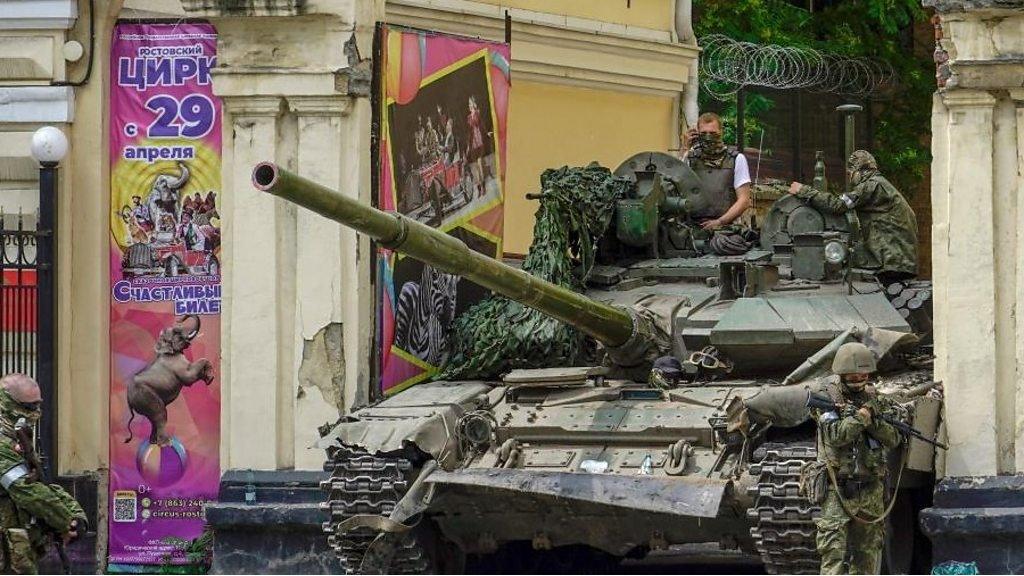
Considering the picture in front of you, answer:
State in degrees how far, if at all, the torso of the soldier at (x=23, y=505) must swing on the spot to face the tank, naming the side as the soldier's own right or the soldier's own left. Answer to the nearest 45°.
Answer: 0° — they already face it

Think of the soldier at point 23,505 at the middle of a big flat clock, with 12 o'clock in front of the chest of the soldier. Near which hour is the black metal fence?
The black metal fence is roughly at 9 o'clock from the soldier.

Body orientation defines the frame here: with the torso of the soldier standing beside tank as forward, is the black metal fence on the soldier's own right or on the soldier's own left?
on the soldier's own right

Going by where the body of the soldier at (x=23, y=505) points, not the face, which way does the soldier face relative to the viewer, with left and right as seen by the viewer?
facing to the right of the viewer

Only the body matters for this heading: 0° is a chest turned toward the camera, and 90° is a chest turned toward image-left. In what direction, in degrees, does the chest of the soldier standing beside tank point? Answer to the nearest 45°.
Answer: approximately 0°

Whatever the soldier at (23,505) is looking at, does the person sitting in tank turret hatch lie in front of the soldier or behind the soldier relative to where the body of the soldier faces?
in front

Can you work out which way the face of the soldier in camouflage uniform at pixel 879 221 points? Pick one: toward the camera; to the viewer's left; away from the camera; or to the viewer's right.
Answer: to the viewer's left
